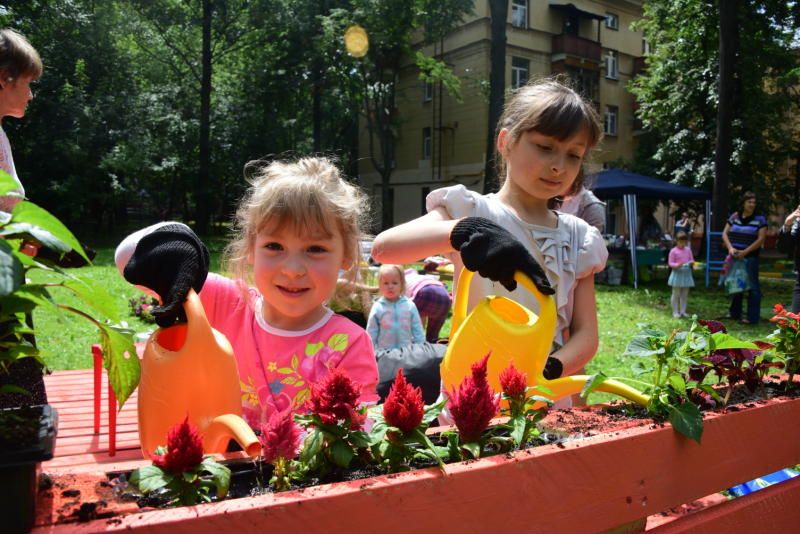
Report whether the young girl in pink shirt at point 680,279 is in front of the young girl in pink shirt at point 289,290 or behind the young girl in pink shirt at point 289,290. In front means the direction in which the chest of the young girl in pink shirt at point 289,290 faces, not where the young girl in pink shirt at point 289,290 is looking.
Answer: behind

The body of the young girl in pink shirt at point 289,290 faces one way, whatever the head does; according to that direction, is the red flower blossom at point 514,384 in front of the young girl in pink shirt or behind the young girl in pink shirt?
in front

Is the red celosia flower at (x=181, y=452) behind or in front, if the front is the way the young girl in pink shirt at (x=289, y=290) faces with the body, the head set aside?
in front

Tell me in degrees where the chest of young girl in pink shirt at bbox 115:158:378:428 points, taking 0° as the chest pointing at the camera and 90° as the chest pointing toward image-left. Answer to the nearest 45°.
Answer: approximately 0°

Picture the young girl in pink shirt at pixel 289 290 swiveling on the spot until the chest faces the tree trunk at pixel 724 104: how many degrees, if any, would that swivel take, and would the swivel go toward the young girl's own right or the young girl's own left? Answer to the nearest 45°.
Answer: approximately 135° to the young girl's own left

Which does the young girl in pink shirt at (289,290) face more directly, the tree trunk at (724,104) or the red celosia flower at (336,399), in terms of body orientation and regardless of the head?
the red celosia flower

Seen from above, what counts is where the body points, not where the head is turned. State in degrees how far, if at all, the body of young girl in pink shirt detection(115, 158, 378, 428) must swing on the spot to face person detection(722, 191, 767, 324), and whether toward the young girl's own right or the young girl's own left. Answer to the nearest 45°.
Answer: approximately 135° to the young girl's own left

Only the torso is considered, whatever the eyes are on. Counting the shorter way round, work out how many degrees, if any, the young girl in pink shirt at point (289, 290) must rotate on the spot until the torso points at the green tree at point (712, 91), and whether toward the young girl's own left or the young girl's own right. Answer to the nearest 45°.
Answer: approximately 135° to the young girl's own left

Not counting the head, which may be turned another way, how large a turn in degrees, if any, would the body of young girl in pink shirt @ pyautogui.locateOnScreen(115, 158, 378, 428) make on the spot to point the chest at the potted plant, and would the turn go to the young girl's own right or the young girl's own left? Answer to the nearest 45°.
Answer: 0° — they already face it
